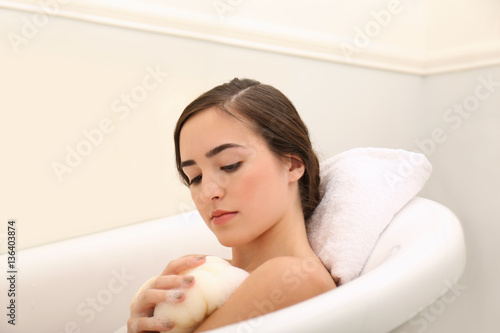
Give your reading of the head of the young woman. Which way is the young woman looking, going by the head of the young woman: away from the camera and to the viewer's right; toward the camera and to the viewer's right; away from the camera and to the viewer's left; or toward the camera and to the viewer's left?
toward the camera and to the viewer's left

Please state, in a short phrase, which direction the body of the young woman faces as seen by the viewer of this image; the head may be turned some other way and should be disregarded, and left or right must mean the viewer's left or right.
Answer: facing the viewer and to the left of the viewer
